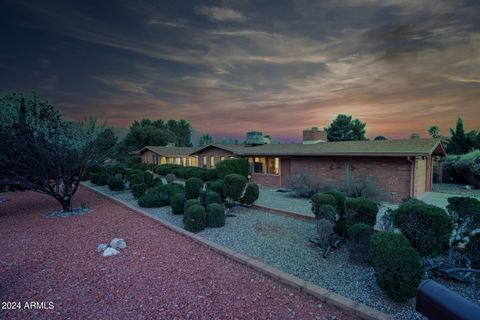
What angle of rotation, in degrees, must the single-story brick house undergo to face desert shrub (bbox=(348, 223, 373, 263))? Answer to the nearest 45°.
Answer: approximately 45° to its left

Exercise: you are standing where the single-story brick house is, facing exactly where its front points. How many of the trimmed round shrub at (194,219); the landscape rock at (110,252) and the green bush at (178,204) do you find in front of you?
3

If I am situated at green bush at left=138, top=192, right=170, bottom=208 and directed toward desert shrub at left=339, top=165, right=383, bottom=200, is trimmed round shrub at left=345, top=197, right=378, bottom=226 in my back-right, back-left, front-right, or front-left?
front-right

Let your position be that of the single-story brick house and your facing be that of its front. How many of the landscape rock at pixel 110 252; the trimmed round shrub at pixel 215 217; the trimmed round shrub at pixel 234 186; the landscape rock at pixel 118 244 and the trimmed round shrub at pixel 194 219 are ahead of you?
5

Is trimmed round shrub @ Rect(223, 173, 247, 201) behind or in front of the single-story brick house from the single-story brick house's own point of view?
in front

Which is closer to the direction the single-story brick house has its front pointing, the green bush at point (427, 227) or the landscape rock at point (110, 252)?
the landscape rock

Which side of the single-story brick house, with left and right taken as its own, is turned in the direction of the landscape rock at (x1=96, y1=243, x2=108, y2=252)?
front

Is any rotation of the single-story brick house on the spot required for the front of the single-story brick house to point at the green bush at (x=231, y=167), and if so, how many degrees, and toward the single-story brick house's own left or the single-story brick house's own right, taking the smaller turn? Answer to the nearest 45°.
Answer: approximately 45° to the single-story brick house's own right

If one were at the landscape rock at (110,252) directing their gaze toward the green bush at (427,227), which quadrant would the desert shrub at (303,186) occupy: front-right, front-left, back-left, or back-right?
front-left

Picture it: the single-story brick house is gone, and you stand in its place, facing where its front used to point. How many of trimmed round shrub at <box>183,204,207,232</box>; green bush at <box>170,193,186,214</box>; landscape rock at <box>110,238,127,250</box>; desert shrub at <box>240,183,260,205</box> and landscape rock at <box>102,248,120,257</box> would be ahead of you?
5

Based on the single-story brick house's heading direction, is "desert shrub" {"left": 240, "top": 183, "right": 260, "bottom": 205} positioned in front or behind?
in front

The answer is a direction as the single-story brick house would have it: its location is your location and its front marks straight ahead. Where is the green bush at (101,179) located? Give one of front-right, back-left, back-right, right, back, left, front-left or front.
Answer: front-right

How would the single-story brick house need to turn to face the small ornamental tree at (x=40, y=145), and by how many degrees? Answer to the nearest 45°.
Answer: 0° — it already faces it

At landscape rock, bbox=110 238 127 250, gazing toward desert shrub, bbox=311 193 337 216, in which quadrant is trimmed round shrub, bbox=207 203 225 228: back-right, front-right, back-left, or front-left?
front-left

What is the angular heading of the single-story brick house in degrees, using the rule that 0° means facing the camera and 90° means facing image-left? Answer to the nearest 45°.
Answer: approximately 45°

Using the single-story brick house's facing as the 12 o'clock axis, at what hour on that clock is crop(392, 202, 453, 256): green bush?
The green bush is roughly at 11 o'clock from the single-story brick house.
